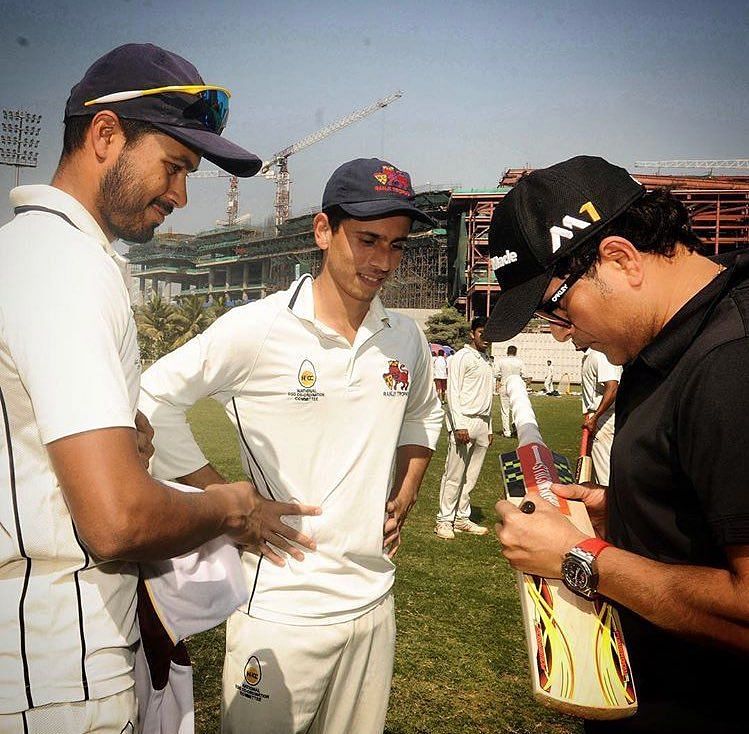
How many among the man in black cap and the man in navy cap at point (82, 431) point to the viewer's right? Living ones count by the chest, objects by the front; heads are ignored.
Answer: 1

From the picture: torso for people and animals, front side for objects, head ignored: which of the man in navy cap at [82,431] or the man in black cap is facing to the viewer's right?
the man in navy cap

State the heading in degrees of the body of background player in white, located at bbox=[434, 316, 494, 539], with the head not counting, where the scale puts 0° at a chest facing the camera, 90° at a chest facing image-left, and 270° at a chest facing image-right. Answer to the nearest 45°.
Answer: approximately 315°

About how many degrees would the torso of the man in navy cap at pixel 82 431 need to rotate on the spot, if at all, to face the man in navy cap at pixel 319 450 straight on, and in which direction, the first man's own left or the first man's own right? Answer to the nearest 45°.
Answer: approximately 45° to the first man's own left

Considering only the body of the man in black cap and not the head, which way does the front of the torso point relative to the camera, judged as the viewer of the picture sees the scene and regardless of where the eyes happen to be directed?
to the viewer's left

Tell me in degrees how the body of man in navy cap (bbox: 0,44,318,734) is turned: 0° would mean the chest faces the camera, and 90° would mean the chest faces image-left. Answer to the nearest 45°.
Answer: approximately 270°

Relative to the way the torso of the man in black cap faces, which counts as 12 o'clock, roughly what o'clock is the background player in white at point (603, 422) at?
The background player in white is roughly at 3 o'clock from the man in black cap.

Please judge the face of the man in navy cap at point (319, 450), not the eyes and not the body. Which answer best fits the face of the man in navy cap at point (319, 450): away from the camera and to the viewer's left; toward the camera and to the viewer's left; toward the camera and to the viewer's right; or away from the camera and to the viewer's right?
toward the camera and to the viewer's right
